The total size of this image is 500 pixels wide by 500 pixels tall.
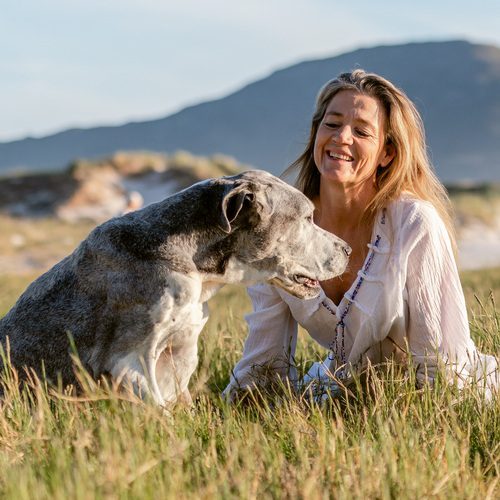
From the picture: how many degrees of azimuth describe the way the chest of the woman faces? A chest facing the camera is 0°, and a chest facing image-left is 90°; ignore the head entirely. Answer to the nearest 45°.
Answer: approximately 45°

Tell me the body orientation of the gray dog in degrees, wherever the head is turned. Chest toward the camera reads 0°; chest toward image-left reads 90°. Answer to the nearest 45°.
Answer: approximately 270°
